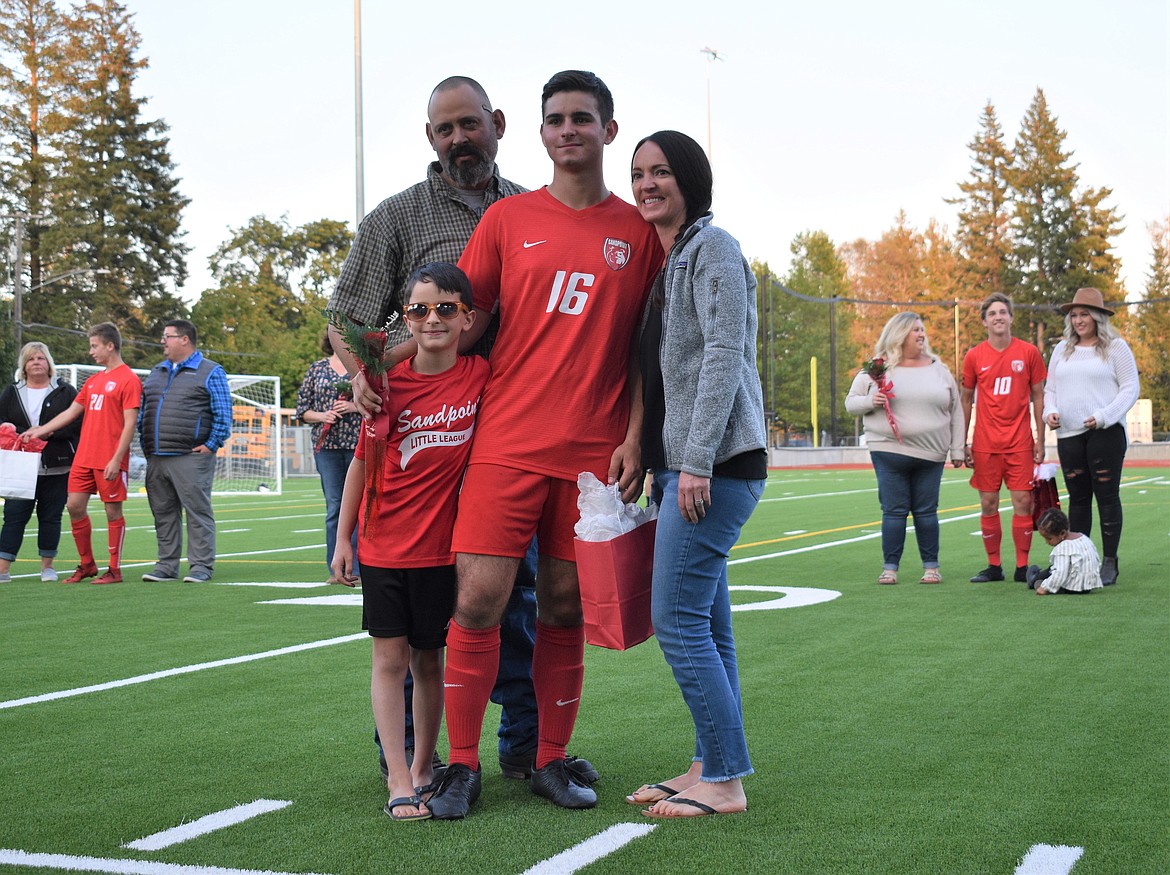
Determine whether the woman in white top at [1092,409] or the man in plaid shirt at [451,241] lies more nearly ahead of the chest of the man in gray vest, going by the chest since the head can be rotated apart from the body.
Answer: the man in plaid shirt

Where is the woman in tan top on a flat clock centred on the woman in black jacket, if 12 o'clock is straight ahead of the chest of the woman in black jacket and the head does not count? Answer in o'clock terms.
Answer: The woman in tan top is roughly at 10 o'clock from the woman in black jacket.

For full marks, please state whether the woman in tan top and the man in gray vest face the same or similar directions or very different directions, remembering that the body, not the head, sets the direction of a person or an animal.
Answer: same or similar directions

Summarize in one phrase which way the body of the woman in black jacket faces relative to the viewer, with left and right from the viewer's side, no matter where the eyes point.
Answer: facing the viewer

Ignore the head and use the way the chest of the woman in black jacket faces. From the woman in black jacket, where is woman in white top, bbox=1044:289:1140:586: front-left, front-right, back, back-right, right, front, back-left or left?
front-left

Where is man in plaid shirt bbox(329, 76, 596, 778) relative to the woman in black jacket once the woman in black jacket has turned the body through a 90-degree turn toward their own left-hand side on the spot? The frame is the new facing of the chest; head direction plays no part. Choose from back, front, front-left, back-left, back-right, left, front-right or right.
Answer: right

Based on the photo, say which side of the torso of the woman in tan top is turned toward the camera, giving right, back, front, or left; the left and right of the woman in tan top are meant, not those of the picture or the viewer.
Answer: front

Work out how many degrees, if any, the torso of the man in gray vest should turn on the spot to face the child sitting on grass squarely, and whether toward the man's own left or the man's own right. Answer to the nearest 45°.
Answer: approximately 90° to the man's own left

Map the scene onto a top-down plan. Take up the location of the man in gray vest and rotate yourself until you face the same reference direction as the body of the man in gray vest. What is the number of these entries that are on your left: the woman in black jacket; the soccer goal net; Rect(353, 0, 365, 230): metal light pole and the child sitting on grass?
1

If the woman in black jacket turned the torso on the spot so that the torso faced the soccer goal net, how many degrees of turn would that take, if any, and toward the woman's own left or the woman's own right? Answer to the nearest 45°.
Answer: approximately 180°

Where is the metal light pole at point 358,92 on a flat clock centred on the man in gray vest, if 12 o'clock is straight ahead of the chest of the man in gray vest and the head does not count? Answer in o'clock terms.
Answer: The metal light pole is roughly at 5 o'clock from the man in gray vest.

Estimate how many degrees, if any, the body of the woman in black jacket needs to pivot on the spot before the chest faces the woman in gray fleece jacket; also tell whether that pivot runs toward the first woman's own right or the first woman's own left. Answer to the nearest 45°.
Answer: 0° — they already face them

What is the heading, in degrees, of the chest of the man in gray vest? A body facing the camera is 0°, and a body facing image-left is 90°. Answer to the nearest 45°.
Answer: approximately 45°

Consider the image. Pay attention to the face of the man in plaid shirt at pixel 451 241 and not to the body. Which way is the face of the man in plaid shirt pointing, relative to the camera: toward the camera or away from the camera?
toward the camera

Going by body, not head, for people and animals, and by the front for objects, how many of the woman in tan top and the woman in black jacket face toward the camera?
2

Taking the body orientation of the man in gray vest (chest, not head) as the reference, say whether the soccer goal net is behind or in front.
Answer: behind

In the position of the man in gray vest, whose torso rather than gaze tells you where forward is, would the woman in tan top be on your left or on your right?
on your left
